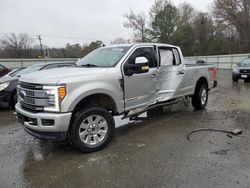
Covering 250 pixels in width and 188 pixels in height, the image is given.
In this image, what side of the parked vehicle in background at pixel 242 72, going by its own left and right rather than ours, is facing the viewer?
front

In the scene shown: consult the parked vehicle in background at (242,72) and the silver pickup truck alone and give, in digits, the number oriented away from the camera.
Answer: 0

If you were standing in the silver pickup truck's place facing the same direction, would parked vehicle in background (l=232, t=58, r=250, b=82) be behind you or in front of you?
behind

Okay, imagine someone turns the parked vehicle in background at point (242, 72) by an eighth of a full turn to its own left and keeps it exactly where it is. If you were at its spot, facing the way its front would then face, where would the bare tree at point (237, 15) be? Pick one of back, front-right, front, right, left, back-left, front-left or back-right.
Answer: back-left

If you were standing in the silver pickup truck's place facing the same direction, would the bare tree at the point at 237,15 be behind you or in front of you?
behind

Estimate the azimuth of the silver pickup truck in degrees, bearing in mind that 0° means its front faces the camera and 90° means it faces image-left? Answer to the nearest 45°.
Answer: approximately 45°

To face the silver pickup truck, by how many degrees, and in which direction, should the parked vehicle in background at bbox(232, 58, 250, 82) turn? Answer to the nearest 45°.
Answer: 0° — it already faces it
